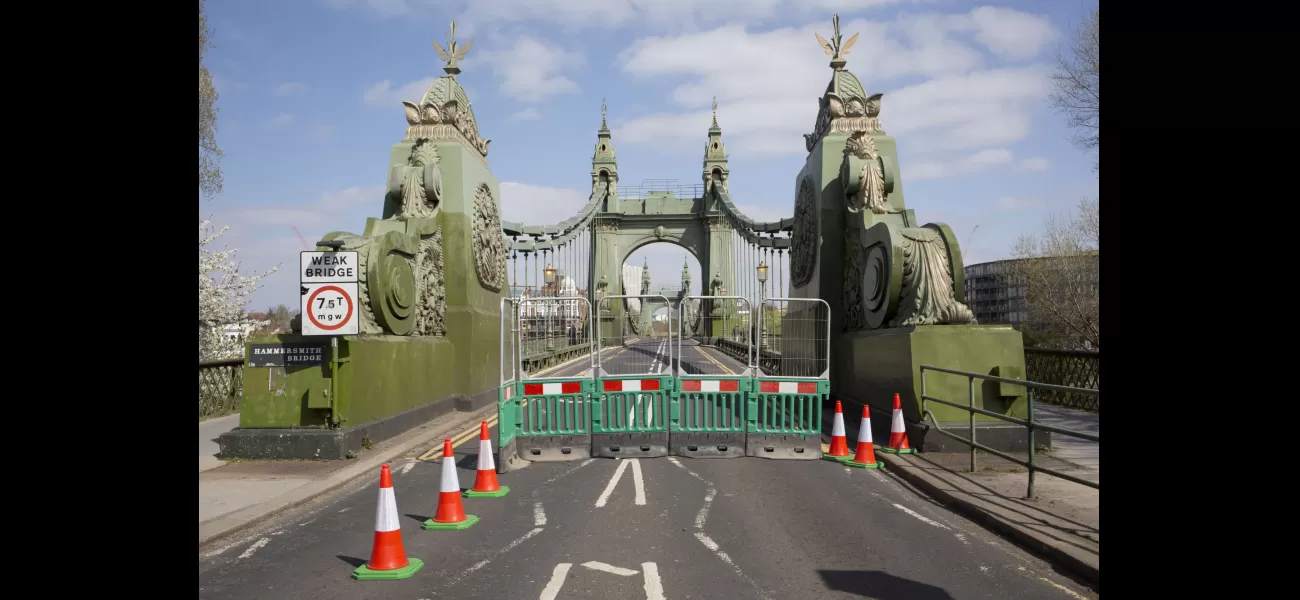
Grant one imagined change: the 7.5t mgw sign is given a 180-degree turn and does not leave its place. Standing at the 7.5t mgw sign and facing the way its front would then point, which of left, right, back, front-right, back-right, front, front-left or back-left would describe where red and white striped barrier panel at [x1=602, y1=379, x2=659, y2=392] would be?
right

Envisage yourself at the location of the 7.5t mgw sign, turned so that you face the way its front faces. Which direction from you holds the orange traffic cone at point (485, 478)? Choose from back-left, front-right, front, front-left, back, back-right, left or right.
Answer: front-left

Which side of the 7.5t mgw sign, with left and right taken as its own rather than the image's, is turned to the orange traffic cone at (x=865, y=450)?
left

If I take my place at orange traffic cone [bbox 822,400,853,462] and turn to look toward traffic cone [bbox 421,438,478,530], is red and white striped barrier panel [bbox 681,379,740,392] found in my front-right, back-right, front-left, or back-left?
front-right

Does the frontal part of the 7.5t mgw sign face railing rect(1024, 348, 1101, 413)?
no

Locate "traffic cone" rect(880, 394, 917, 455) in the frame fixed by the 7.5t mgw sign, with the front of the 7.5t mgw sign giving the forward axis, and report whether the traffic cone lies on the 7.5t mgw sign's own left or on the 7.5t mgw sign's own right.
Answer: on the 7.5t mgw sign's own left

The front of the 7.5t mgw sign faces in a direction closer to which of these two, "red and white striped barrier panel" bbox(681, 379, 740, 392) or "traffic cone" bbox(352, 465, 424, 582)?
the traffic cone

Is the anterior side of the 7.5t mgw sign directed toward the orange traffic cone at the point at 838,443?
no

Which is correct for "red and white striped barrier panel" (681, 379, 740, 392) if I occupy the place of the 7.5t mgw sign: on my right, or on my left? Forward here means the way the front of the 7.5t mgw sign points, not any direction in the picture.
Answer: on my left

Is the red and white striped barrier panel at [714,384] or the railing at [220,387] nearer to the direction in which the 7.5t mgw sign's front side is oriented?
the red and white striped barrier panel

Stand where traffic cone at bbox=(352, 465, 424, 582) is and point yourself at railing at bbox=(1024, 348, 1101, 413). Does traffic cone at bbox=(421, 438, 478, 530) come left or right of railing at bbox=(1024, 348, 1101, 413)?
left

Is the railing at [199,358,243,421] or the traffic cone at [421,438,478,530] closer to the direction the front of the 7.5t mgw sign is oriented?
the traffic cone

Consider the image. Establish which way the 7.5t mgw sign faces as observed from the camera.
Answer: facing the viewer

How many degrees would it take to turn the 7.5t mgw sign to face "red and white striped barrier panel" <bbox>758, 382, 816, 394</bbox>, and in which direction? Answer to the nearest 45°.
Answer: approximately 90° to its left
